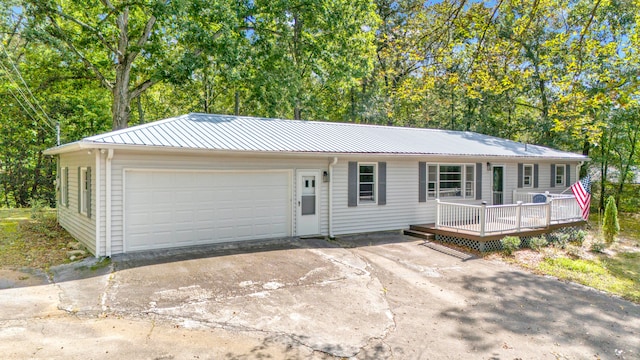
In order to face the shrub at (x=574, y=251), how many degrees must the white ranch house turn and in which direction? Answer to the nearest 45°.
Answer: approximately 45° to its left

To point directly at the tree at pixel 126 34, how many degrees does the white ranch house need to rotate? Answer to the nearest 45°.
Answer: approximately 180°

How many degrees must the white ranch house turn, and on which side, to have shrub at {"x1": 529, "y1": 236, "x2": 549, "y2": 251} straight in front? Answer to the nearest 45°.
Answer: approximately 45° to its left

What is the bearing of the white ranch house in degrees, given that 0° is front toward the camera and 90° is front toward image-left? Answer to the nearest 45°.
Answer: approximately 315°

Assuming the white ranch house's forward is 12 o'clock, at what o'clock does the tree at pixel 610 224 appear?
The tree is roughly at 10 o'clock from the white ranch house.

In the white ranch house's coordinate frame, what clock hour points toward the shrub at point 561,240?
The shrub is roughly at 10 o'clock from the white ranch house.
